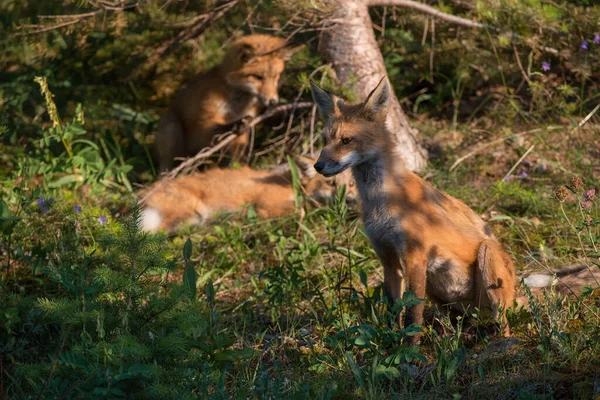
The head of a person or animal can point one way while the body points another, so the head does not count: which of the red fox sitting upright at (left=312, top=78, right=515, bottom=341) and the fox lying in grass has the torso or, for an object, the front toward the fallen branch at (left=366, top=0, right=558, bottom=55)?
the fox lying in grass

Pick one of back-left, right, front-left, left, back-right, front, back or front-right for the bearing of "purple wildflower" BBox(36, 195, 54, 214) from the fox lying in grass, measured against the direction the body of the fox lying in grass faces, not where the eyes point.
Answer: back-right

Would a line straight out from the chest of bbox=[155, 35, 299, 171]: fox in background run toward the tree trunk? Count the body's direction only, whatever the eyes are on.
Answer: yes

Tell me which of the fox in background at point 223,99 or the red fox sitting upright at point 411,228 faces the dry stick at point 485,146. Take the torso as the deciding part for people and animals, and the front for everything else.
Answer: the fox in background

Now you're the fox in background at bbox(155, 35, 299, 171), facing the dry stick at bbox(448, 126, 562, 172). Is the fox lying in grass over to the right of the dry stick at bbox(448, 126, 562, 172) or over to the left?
right

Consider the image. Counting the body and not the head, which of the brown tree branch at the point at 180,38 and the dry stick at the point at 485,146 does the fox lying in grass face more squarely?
the dry stick

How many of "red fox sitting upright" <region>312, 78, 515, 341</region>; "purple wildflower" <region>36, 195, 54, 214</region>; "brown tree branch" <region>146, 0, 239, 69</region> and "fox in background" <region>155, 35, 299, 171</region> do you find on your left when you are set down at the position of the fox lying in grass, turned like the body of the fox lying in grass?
2

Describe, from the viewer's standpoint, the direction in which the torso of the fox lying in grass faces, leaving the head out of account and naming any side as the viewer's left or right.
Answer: facing to the right of the viewer

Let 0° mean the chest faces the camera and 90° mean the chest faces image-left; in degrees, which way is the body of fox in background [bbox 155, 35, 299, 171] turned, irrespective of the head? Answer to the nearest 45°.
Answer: approximately 315°

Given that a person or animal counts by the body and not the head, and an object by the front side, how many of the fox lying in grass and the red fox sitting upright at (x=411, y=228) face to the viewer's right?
1

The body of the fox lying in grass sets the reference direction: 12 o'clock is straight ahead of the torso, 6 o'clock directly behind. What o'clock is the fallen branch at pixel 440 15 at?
The fallen branch is roughly at 12 o'clock from the fox lying in grass.
